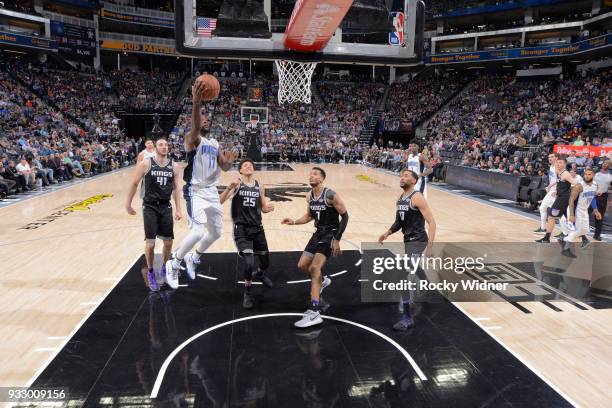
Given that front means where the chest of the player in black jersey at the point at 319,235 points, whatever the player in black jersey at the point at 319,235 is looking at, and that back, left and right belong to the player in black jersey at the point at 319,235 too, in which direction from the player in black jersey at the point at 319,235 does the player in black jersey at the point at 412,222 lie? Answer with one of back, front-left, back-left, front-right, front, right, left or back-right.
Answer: back-left

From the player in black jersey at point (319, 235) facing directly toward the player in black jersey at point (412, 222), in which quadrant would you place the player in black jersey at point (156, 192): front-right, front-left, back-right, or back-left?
back-left

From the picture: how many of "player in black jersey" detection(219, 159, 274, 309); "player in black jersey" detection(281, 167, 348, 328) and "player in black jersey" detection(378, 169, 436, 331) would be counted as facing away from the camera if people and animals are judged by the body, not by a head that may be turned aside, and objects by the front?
0

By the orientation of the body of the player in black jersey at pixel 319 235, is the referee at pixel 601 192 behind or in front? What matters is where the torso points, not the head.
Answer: behind

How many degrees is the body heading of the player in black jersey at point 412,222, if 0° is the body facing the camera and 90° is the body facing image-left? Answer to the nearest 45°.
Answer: approximately 45°

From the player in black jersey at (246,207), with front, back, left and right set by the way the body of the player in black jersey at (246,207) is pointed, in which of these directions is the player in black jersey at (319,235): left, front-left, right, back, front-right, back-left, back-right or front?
front-left

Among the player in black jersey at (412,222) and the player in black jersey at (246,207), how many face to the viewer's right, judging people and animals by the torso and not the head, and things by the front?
0

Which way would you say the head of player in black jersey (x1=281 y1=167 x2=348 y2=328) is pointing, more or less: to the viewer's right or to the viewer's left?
to the viewer's left

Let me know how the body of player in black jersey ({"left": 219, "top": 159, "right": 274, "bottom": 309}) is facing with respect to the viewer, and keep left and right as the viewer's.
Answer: facing the viewer

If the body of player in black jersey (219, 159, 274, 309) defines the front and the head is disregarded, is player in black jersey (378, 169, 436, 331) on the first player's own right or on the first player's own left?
on the first player's own left

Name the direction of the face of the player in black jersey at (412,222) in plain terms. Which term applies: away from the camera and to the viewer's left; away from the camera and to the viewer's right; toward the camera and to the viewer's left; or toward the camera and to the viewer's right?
toward the camera and to the viewer's left

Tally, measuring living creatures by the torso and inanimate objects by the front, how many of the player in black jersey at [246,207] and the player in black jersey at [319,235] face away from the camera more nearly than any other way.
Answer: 0

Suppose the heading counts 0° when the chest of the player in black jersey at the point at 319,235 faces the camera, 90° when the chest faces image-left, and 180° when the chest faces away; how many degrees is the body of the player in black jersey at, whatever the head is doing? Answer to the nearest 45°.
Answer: approximately 45°

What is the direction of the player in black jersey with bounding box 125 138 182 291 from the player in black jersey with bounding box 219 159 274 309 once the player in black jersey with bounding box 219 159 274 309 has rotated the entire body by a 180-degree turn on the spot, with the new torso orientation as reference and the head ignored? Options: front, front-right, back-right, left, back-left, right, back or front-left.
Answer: left
